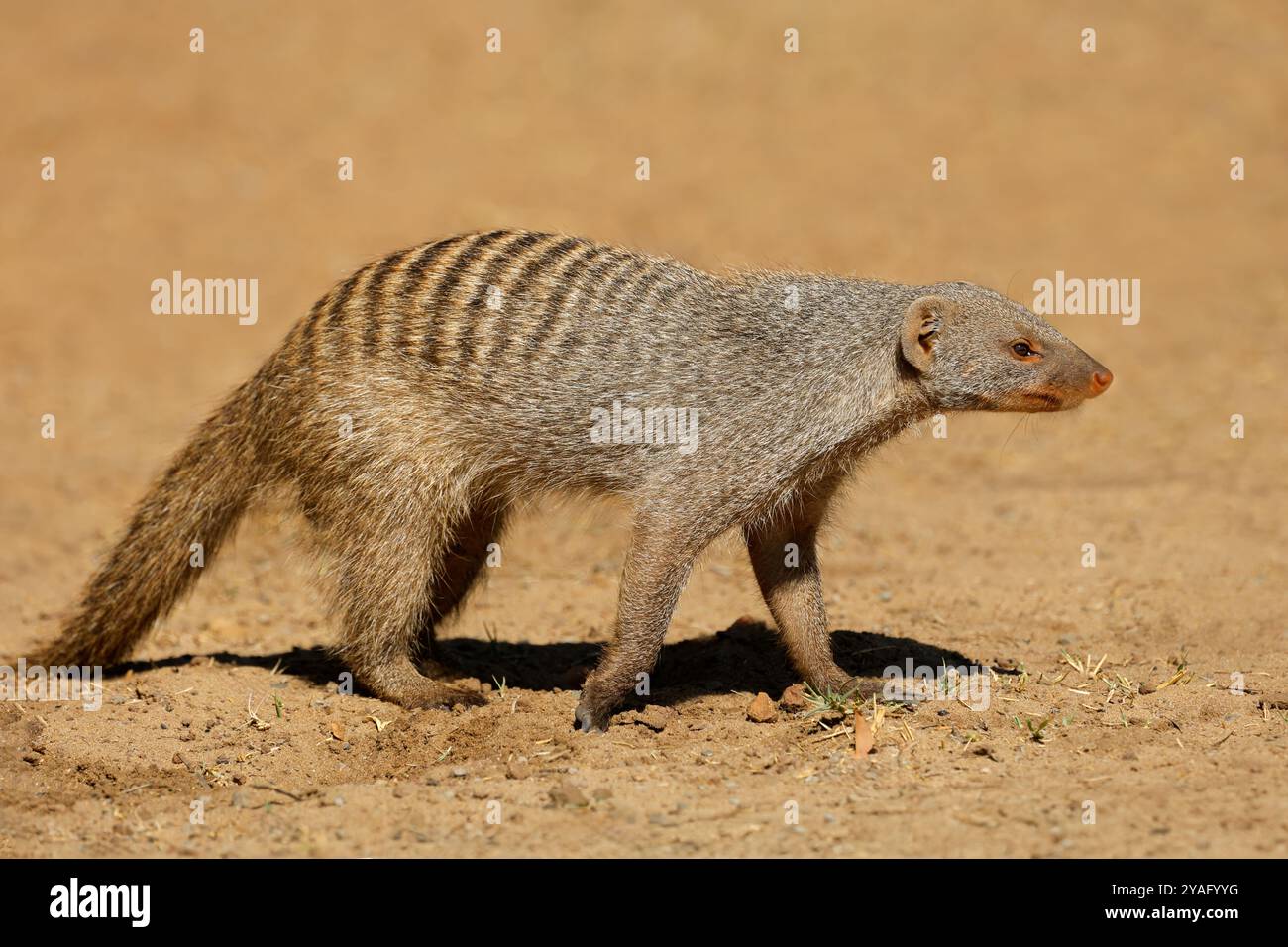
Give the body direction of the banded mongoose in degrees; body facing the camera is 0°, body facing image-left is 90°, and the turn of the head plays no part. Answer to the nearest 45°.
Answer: approximately 270°
